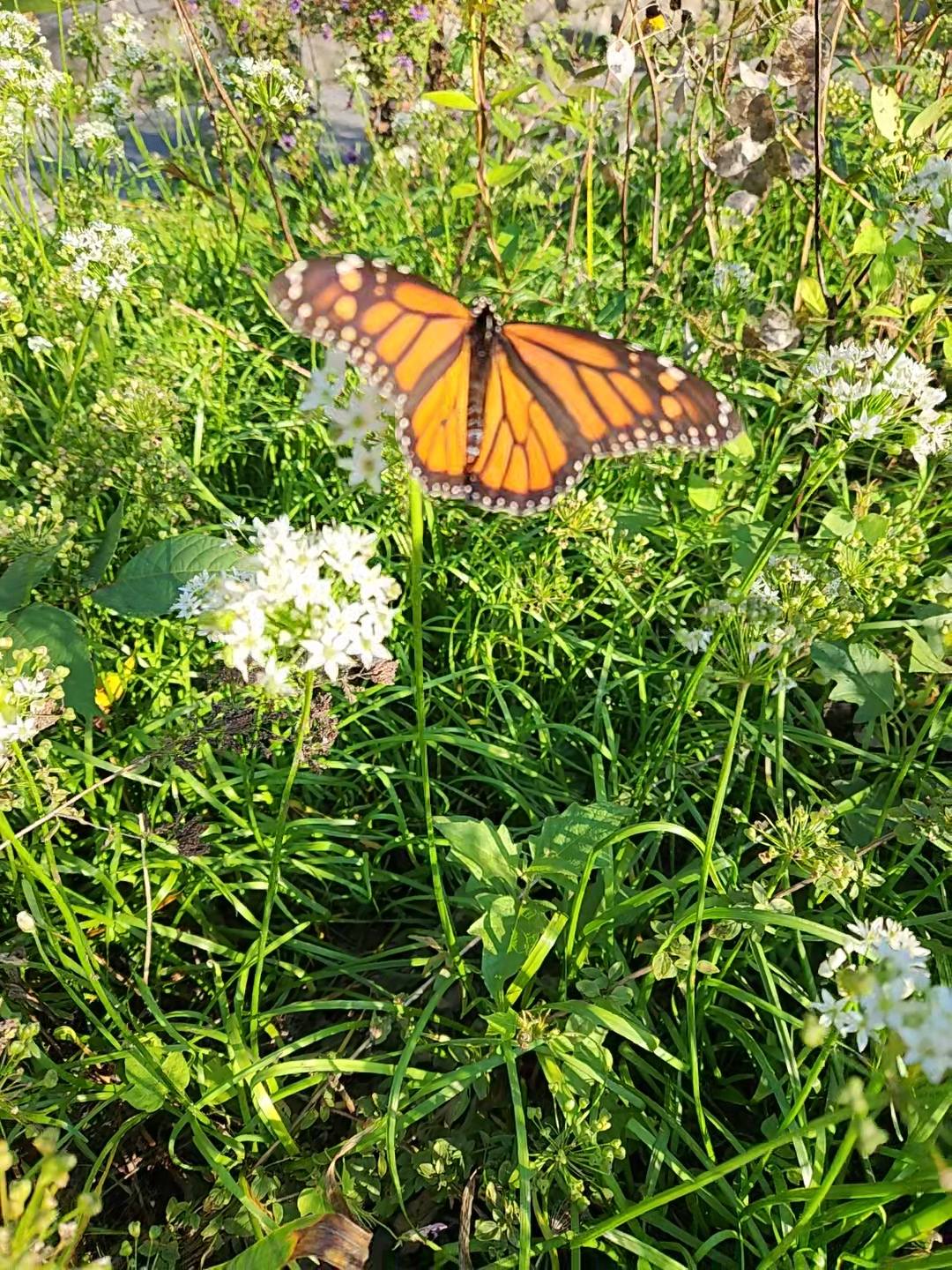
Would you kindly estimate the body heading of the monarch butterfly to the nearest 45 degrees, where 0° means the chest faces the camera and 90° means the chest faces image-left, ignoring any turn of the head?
approximately 180°

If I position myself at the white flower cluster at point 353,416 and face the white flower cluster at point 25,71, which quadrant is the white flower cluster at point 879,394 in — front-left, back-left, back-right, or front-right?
back-right

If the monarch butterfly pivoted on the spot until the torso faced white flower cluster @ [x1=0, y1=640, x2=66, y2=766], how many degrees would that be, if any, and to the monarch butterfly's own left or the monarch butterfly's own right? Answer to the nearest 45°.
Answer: approximately 135° to the monarch butterfly's own left

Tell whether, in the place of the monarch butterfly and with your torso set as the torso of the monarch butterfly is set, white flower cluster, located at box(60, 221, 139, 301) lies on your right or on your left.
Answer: on your left

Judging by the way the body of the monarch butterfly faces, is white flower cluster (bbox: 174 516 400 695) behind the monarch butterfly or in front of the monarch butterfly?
behind

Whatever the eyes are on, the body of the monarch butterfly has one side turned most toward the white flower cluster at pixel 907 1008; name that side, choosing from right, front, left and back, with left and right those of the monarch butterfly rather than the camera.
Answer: back
